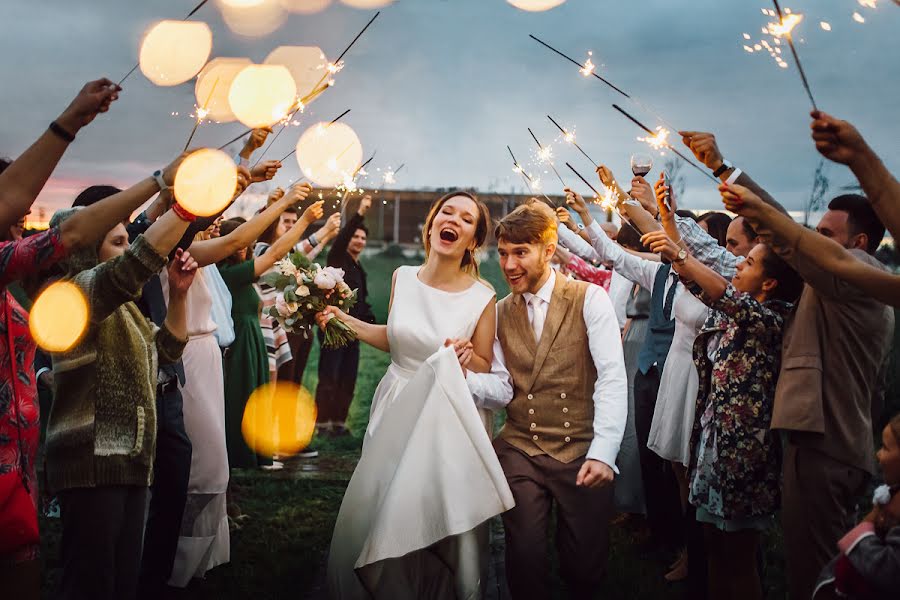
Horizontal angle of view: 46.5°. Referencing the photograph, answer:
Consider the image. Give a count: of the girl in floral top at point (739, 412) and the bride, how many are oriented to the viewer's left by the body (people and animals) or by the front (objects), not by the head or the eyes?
1

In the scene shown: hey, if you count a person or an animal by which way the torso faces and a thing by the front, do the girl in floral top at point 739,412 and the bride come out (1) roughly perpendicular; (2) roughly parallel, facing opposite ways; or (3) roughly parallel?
roughly perpendicular

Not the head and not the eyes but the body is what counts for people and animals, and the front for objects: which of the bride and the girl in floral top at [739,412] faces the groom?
the girl in floral top

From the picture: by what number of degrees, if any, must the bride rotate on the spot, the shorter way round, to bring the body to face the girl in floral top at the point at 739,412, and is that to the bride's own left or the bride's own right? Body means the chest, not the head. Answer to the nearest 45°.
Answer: approximately 90° to the bride's own left

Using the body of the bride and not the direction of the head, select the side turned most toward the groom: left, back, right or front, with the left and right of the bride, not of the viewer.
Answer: left

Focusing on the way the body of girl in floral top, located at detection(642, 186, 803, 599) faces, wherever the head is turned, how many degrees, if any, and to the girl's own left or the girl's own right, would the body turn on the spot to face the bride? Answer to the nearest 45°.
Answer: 0° — they already face them

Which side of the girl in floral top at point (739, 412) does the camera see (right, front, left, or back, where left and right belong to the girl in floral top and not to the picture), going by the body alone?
left

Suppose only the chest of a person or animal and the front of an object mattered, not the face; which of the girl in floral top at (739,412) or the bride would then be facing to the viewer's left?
the girl in floral top

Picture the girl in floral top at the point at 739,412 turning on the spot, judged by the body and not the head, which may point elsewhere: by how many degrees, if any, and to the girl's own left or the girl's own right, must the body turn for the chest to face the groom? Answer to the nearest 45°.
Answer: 0° — they already face them

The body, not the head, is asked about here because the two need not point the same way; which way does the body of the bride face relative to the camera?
toward the camera

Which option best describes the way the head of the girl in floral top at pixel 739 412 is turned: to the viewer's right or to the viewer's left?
to the viewer's left
